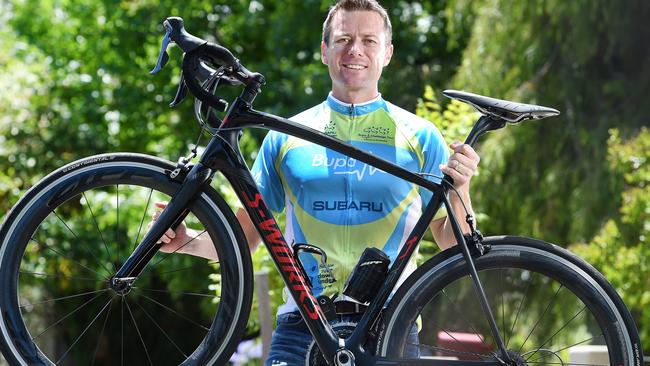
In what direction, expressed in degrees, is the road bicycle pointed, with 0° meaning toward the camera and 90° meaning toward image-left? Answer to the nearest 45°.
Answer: approximately 90°

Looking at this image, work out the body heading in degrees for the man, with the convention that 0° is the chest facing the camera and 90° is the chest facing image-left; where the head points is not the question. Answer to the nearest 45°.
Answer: approximately 0°
